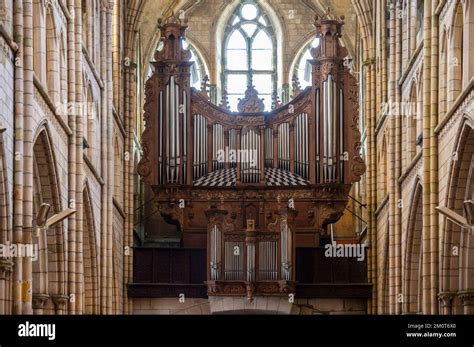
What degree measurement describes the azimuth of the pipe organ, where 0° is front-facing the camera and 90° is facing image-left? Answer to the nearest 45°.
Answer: approximately 0°
